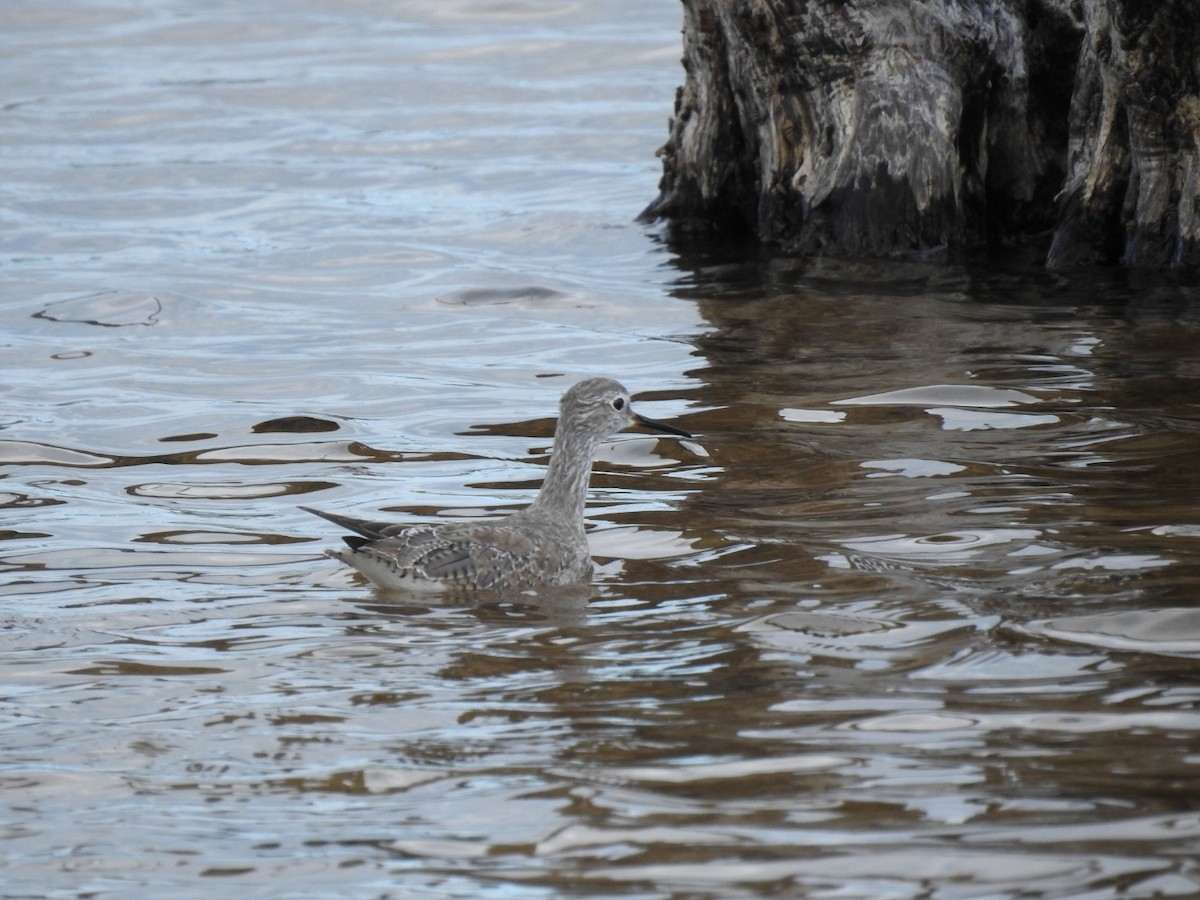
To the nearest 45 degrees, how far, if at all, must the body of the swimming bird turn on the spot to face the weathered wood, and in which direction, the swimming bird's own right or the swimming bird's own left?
approximately 45° to the swimming bird's own left

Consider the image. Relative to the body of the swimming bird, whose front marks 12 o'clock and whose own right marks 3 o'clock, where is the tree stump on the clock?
The tree stump is roughly at 10 o'clock from the swimming bird.

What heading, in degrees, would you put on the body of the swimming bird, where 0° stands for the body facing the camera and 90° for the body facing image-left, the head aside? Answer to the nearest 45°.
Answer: approximately 270°
